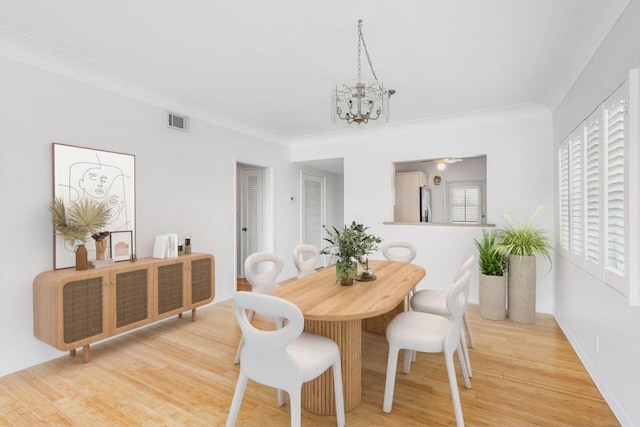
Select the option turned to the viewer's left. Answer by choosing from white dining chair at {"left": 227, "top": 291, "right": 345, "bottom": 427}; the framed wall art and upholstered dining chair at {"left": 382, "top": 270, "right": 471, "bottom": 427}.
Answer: the upholstered dining chair

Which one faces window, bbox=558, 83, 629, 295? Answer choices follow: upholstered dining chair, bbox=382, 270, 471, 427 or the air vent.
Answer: the air vent

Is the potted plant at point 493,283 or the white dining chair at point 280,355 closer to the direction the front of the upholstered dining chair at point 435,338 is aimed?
the white dining chair

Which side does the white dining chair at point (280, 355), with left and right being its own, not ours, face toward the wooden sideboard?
left

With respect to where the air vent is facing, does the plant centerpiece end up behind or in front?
in front

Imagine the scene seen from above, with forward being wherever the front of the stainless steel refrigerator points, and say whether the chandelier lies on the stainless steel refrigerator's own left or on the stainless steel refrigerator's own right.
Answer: on the stainless steel refrigerator's own right

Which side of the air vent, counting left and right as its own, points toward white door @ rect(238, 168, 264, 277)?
left

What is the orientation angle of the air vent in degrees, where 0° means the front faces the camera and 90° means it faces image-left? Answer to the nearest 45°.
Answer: approximately 315°

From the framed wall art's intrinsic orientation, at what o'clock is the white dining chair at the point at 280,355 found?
The white dining chair is roughly at 1 o'clock from the framed wall art.

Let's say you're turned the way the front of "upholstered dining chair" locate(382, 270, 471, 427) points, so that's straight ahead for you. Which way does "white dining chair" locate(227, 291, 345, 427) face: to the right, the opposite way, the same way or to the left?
to the right

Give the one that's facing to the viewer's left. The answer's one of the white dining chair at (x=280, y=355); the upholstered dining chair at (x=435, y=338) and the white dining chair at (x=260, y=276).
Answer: the upholstered dining chair

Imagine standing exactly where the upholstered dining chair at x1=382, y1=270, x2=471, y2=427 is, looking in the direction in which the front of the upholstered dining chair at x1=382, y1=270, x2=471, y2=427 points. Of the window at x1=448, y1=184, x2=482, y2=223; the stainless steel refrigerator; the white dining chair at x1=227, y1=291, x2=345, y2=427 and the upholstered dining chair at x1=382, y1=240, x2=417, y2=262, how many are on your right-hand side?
3
